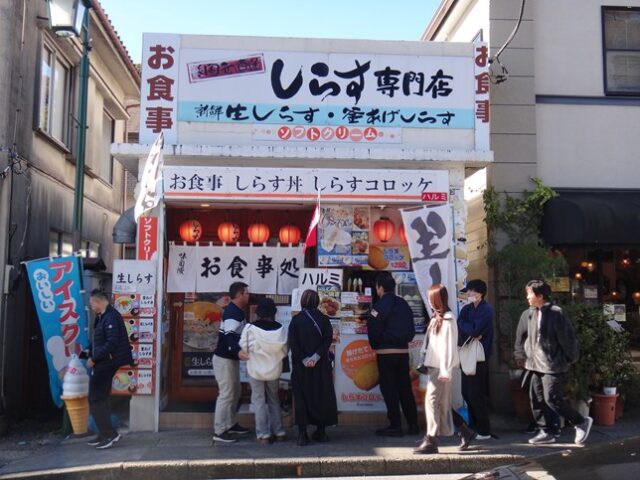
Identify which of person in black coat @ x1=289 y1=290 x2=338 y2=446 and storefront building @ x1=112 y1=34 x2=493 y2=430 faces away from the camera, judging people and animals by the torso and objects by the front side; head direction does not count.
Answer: the person in black coat

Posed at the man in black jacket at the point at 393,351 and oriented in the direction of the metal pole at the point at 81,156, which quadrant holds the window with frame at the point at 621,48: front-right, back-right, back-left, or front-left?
back-right

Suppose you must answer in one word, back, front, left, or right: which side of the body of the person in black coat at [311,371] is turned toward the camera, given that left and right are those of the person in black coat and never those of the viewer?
back

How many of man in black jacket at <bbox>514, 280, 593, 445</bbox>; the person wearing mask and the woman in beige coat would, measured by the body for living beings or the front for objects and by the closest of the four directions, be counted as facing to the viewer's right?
0

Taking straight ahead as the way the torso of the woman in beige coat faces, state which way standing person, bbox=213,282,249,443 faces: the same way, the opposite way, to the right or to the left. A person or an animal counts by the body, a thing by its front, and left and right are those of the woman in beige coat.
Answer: the opposite way

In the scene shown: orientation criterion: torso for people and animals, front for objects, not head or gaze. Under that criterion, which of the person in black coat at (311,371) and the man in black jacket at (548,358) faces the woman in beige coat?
the man in black jacket

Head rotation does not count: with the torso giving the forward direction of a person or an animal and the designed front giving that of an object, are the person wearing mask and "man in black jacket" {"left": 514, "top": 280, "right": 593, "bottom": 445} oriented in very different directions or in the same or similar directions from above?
same or similar directions

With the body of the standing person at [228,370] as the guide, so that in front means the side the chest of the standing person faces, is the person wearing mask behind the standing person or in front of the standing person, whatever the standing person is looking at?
in front

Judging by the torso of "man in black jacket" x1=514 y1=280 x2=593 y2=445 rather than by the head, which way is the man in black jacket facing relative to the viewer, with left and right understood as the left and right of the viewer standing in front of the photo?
facing the viewer and to the left of the viewer

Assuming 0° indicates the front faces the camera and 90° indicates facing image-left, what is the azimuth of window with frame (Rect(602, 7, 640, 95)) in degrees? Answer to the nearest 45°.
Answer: approximately 0°

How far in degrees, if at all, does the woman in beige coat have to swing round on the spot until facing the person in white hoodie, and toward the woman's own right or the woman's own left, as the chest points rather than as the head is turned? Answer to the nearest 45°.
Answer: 0° — they already face them

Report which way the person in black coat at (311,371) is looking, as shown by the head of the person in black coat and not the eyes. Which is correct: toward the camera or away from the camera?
away from the camera

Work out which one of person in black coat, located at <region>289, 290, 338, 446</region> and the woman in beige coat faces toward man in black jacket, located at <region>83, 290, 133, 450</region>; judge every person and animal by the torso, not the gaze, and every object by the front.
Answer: the woman in beige coat

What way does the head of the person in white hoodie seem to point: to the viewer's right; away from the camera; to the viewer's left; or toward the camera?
away from the camera

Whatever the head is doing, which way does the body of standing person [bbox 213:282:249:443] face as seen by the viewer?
to the viewer's right
